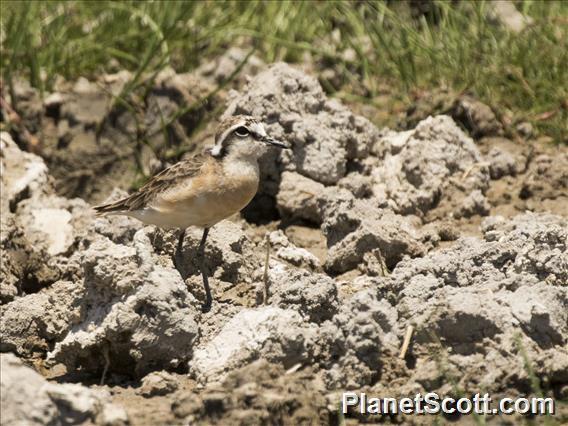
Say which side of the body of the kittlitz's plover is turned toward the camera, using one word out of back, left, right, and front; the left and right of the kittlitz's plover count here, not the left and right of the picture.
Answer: right

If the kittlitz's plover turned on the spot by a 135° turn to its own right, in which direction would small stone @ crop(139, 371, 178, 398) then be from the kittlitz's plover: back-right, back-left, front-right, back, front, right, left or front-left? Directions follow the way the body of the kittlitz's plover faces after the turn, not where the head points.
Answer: front-left
